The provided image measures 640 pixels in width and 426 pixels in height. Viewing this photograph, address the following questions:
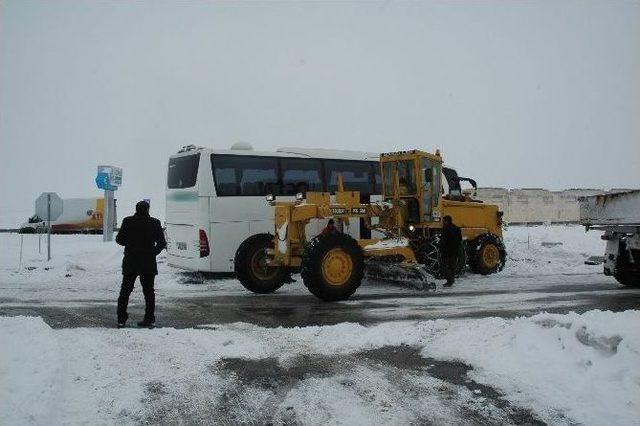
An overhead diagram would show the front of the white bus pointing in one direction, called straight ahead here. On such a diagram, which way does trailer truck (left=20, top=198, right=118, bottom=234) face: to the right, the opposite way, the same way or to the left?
the opposite way

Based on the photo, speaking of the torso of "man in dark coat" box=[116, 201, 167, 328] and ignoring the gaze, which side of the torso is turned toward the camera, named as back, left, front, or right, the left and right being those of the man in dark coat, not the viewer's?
back

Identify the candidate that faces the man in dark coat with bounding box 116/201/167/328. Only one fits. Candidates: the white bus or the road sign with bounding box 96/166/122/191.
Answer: the road sign

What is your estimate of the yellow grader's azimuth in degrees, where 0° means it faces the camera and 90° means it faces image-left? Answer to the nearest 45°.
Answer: approximately 45°

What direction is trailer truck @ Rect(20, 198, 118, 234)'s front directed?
to the viewer's left

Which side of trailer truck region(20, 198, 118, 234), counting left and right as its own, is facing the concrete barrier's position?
back

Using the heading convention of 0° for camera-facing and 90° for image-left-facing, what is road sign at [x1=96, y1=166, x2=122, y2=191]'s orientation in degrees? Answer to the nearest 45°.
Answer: approximately 0°
